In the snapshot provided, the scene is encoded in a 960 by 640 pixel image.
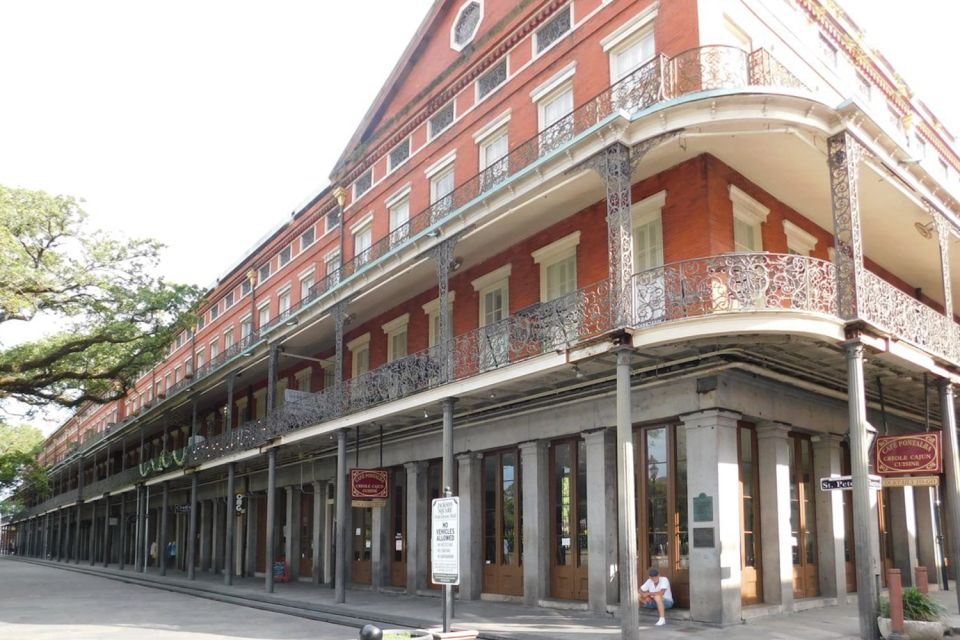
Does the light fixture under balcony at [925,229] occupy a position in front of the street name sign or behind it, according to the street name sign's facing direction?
behind

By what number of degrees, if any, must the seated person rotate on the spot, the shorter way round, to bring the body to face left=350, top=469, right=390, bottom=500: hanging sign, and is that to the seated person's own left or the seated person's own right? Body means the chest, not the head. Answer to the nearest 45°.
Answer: approximately 90° to the seated person's own right

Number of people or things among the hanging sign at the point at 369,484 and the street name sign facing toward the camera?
2

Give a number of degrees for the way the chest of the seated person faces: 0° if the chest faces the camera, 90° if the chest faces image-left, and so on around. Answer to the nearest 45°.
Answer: approximately 45°

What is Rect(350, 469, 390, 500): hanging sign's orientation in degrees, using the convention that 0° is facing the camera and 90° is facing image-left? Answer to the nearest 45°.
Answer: approximately 0°

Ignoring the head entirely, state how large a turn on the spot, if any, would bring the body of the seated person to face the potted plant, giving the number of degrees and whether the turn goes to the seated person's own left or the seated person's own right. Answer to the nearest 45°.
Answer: approximately 90° to the seated person's own left

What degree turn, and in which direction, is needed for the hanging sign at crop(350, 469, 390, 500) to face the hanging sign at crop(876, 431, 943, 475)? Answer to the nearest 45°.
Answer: approximately 45° to its left

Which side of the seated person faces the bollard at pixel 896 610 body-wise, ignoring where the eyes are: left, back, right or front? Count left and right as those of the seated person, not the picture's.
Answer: left
